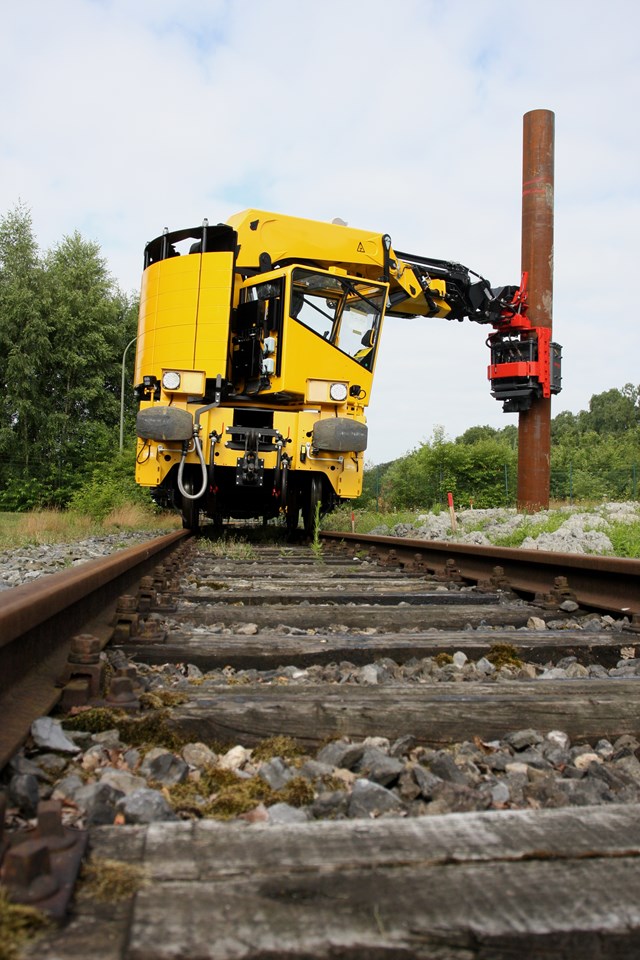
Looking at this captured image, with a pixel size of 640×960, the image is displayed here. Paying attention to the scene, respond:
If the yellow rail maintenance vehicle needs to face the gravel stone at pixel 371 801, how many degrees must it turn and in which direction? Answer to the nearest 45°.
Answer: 0° — it already faces it

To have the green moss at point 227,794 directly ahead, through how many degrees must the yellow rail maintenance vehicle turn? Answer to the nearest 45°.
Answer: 0° — it already faces it

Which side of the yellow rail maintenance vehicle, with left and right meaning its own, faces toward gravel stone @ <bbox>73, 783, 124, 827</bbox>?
front

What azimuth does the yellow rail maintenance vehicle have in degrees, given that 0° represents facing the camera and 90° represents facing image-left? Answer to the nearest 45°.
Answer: approximately 0°

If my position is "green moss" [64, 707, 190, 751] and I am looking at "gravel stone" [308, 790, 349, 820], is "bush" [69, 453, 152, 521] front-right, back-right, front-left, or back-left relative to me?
back-left

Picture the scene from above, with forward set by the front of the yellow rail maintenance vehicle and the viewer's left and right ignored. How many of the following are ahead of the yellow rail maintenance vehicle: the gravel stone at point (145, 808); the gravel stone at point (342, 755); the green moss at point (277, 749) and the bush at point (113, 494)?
3

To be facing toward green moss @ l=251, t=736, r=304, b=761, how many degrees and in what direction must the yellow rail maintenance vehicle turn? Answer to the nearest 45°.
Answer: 0° — it already faces it

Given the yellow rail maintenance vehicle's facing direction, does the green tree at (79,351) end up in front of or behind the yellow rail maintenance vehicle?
behind

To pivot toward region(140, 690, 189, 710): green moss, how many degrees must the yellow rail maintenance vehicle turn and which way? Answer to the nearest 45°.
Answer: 0° — it already faces it

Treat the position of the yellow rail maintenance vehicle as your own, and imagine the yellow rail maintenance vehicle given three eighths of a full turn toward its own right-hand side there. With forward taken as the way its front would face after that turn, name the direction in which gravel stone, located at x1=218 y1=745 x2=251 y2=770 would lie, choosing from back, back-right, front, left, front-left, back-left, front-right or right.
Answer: back-left

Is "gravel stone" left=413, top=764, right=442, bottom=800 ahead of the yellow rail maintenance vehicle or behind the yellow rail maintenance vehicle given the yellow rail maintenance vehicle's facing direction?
ahead

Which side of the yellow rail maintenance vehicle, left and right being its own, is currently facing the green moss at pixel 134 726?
front

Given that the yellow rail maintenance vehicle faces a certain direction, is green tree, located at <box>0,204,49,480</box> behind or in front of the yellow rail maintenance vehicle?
behind

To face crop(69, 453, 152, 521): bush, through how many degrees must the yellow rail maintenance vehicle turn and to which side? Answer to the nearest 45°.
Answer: approximately 135° to its right

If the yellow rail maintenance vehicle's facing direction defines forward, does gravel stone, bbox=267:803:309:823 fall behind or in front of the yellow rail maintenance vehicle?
in front
